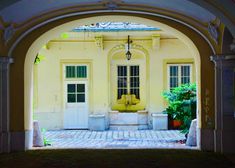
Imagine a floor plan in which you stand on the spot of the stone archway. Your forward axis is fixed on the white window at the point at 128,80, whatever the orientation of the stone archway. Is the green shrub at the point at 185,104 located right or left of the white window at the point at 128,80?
right

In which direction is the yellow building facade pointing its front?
toward the camera

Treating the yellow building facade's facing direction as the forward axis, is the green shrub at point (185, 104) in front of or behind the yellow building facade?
in front

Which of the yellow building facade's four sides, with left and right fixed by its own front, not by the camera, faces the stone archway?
front

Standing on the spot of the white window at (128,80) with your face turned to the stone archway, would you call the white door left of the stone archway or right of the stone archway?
right
